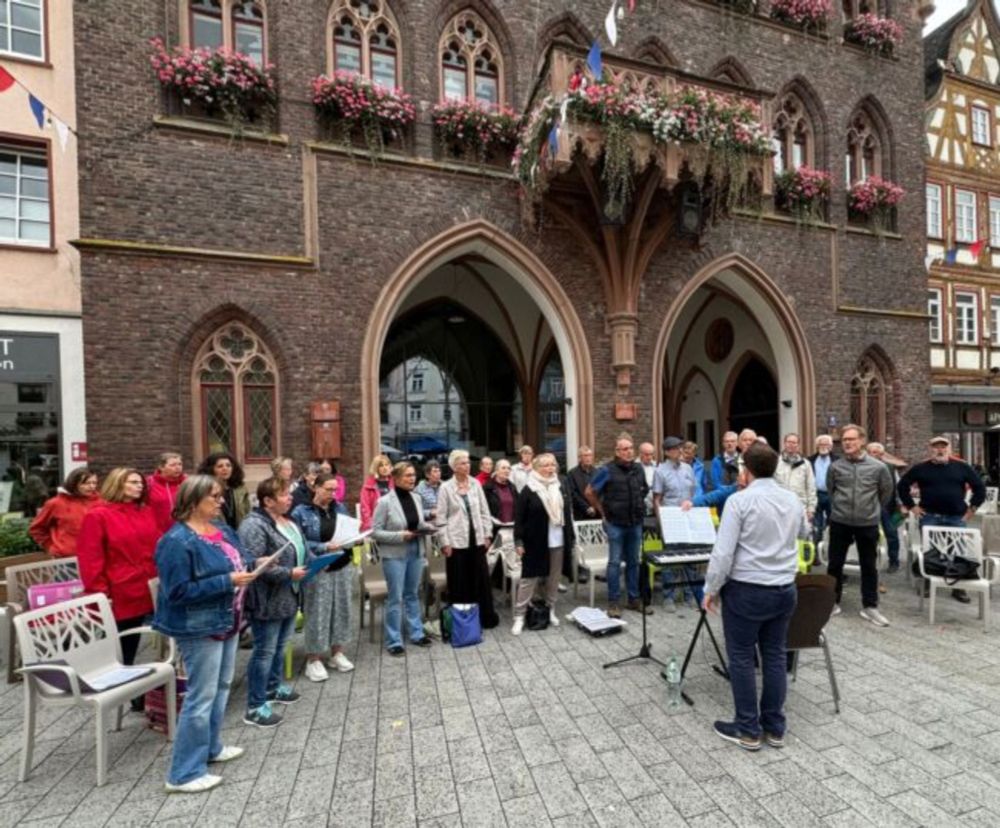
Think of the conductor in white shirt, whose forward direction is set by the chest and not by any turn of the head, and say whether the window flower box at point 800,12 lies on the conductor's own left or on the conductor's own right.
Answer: on the conductor's own right

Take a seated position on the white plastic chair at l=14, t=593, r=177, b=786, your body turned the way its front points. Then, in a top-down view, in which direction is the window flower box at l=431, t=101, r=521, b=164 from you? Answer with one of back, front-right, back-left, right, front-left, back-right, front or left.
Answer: left

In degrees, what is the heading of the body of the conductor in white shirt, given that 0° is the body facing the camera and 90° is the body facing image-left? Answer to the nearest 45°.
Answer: approximately 135°

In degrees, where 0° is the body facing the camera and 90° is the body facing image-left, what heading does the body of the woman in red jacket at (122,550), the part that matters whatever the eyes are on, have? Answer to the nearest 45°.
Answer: approximately 315°

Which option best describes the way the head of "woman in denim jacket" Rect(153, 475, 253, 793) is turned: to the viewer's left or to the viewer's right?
to the viewer's right

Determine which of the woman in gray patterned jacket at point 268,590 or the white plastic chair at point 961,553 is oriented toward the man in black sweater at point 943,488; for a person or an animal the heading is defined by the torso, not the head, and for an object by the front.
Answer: the woman in gray patterned jacket

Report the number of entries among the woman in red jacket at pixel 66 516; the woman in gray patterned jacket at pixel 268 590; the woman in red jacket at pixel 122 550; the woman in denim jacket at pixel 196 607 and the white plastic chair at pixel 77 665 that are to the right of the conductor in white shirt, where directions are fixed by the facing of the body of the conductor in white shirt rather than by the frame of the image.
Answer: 0

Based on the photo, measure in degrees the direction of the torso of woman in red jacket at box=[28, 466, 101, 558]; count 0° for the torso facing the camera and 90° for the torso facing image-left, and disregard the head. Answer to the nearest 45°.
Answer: approximately 315°

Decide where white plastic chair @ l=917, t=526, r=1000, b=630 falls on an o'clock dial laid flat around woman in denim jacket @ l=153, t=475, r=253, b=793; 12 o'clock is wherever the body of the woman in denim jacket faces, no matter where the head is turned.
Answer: The white plastic chair is roughly at 12 o'clock from the woman in denim jacket.

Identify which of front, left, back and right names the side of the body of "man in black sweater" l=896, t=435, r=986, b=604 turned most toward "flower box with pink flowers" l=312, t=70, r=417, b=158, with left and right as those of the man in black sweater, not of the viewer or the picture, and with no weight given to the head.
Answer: right

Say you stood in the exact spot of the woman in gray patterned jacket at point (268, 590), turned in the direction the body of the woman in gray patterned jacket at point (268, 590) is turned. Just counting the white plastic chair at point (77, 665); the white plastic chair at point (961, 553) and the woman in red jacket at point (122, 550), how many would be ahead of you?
1

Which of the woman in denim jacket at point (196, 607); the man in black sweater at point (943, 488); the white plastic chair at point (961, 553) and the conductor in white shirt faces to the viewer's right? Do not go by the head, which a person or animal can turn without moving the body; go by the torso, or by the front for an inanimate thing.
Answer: the woman in denim jacket

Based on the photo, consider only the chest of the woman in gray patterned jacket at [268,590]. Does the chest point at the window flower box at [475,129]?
no

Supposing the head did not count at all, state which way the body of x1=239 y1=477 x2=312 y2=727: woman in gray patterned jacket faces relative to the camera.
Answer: to the viewer's right

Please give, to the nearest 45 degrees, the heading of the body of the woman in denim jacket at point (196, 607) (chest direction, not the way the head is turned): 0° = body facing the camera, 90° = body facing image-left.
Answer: approximately 270°

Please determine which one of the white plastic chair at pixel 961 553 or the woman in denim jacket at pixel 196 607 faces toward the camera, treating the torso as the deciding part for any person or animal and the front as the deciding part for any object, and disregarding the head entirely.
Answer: the white plastic chair

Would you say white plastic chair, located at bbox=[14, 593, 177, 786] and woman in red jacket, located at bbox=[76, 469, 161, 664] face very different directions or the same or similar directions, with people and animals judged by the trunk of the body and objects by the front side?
same or similar directions
